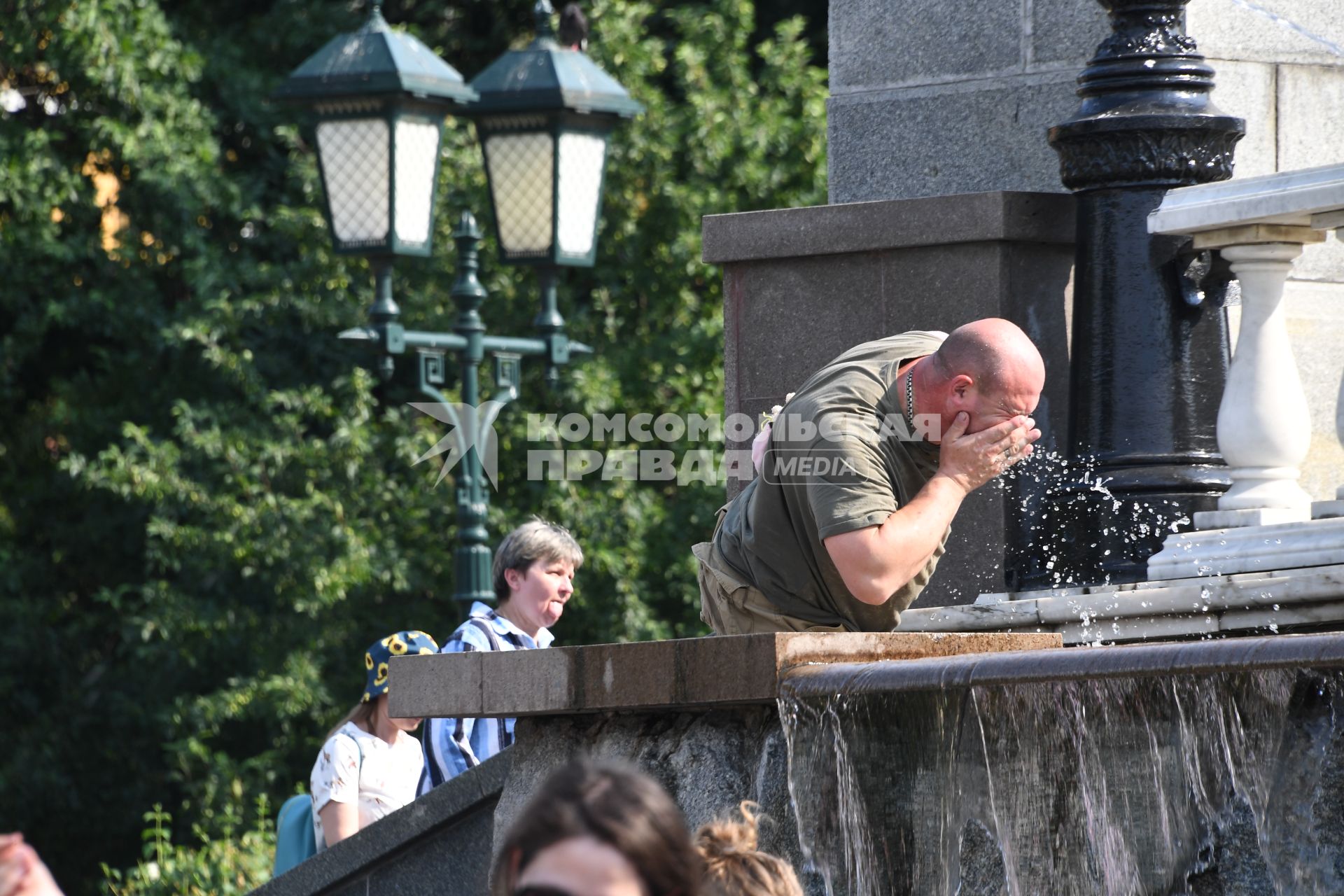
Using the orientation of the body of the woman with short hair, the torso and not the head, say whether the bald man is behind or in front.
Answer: in front

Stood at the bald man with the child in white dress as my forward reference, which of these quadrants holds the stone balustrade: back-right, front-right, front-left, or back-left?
back-right

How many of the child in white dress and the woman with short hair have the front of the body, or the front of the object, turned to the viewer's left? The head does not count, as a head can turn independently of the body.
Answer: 0

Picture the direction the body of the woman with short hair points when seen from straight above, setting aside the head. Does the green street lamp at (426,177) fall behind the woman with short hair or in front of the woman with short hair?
behind

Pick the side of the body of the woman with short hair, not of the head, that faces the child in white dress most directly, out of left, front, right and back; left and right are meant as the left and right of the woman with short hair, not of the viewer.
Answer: back

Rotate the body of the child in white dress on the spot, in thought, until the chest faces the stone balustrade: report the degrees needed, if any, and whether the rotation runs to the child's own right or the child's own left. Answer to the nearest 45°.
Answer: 0° — they already face it

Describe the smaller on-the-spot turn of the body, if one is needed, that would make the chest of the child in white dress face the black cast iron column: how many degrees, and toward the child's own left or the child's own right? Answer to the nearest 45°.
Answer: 0° — they already face it

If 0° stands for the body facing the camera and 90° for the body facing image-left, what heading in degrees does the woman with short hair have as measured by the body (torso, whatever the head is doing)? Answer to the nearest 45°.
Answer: approximately 315°
